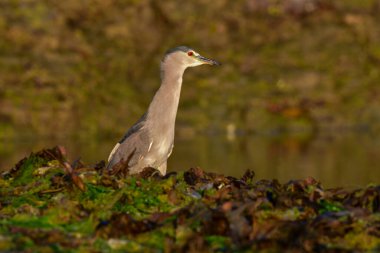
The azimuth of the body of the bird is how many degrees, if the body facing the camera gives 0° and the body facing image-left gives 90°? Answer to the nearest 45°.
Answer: approximately 270°
